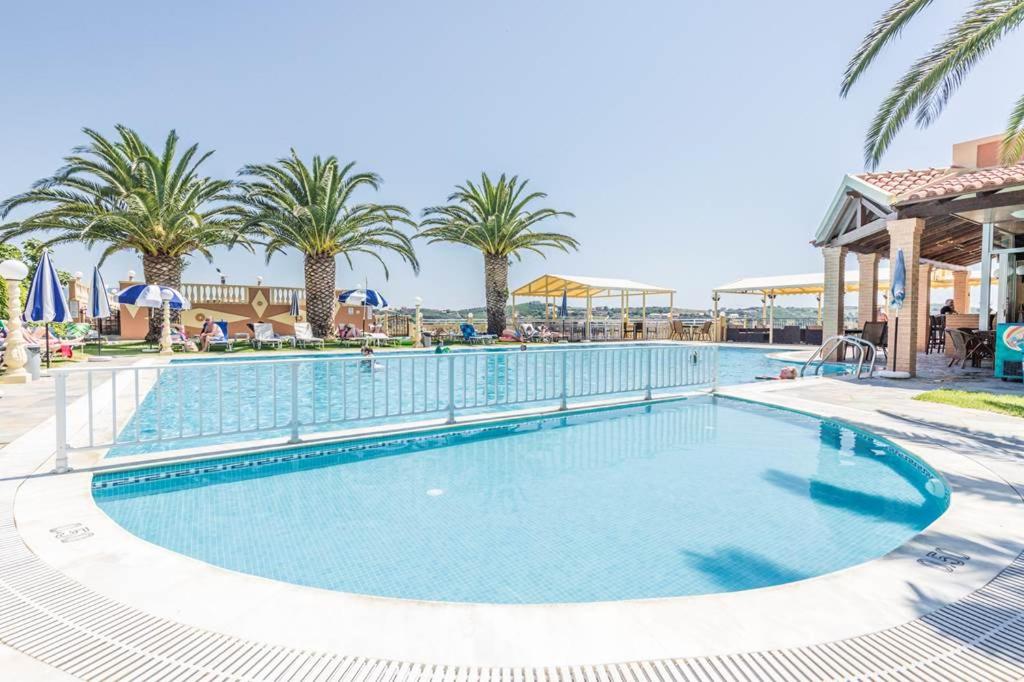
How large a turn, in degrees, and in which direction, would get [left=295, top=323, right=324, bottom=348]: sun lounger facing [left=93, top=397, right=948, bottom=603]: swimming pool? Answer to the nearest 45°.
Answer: approximately 45° to its right

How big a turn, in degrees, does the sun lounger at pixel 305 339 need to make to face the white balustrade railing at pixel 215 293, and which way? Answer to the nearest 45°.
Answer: approximately 180°

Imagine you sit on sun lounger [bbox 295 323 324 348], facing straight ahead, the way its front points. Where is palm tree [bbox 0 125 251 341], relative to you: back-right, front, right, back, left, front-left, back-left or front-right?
back-right

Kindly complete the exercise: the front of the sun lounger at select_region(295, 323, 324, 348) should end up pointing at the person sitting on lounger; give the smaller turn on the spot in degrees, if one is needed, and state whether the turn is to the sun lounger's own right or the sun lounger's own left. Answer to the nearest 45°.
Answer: approximately 135° to the sun lounger's own right

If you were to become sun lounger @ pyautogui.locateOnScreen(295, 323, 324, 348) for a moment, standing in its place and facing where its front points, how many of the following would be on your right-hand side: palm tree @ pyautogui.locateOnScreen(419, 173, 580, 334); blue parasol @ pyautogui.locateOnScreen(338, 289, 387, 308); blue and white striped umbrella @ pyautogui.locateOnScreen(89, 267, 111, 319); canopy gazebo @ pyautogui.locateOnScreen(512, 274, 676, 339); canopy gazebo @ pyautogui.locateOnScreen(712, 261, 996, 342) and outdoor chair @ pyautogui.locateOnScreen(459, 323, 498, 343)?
1

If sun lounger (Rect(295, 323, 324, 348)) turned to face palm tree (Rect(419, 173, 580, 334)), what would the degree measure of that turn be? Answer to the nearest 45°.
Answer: approximately 45° to its left

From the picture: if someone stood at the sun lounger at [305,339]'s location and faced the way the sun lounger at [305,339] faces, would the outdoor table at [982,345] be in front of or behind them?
in front

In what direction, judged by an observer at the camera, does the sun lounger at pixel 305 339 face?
facing the viewer and to the right of the viewer

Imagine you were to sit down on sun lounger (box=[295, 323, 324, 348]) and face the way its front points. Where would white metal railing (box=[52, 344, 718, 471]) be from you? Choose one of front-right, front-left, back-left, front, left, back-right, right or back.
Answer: front-right
